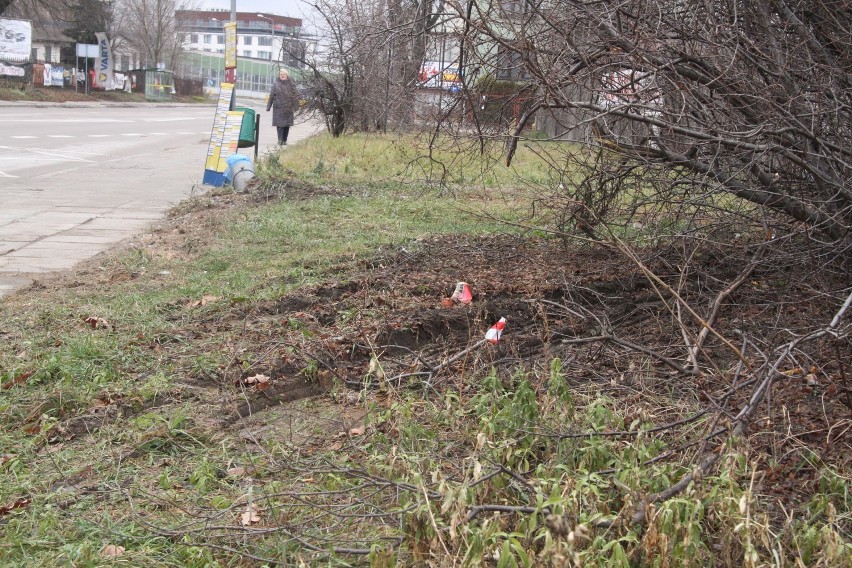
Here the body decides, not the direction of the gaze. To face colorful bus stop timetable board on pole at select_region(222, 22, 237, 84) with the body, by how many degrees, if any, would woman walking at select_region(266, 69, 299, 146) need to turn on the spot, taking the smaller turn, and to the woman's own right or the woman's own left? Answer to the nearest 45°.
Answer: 0° — they already face it

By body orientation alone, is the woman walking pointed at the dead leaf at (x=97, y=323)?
yes

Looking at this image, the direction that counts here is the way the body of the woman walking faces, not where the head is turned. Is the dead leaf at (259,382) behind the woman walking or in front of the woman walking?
in front

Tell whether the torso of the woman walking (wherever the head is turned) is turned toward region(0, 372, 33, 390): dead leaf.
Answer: yes

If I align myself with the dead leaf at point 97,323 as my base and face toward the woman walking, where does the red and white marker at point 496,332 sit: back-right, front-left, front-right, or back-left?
back-right

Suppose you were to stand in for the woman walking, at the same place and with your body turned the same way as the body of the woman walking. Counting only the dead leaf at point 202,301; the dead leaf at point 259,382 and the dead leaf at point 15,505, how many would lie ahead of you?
3

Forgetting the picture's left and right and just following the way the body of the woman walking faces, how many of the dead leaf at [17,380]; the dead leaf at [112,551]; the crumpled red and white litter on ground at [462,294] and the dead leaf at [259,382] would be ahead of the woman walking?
4

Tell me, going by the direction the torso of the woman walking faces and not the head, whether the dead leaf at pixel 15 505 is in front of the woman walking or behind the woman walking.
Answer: in front

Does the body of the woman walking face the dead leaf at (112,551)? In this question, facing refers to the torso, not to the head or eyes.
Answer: yes

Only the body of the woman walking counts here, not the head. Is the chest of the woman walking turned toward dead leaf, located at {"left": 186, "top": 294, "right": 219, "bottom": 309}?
yes

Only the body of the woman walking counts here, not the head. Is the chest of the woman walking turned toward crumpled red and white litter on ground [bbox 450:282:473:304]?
yes

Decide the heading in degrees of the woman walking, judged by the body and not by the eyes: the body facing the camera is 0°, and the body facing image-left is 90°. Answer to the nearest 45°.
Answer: approximately 0°
